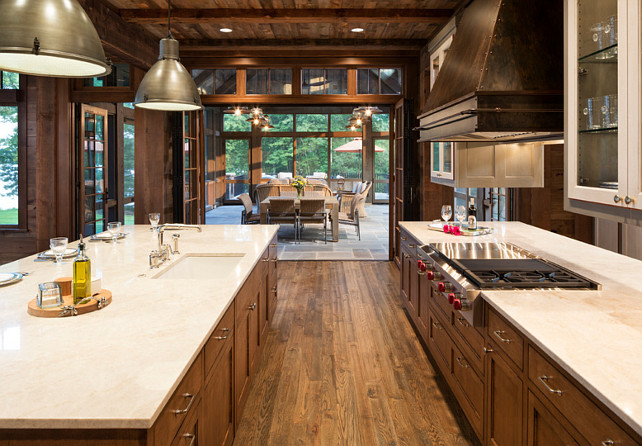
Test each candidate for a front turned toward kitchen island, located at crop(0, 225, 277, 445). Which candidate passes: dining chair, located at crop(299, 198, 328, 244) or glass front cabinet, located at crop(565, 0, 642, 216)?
the glass front cabinet

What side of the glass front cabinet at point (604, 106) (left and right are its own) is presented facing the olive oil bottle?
front

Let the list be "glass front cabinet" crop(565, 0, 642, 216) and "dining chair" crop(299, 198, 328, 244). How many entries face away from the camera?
1

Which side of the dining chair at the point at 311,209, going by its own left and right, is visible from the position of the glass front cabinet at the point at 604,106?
back

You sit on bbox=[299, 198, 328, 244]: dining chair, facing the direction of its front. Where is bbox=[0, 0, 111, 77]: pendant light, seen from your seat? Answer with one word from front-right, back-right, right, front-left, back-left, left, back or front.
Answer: back

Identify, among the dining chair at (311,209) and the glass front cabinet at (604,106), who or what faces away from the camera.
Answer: the dining chair

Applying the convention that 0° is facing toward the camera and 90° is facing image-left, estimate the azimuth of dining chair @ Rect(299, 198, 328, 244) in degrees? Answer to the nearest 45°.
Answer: approximately 180°

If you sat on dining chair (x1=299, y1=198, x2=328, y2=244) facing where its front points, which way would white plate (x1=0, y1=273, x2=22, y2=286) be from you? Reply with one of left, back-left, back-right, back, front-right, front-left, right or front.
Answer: back

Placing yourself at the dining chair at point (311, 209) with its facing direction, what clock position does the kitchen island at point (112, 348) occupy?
The kitchen island is roughly at 6 o'clock from the dining chair.

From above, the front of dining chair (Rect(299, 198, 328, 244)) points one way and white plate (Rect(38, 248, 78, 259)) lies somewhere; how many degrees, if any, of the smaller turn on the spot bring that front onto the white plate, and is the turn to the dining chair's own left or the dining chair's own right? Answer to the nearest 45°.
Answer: approximately 180°
